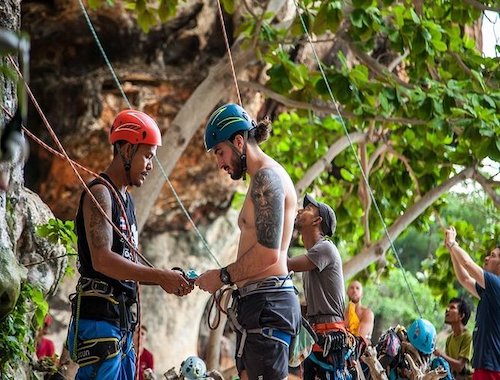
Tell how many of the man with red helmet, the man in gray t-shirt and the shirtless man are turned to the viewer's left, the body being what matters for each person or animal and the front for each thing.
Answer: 2

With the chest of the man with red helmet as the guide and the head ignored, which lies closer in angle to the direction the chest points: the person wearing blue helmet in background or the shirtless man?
the shirtless man

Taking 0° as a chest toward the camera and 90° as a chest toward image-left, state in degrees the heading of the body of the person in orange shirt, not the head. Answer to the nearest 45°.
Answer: approximately 45°

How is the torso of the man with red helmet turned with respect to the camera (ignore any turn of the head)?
to the viewer's right

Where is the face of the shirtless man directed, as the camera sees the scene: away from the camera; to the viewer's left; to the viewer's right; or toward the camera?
to the viewer's left

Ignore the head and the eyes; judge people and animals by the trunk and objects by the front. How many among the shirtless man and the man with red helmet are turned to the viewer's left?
1

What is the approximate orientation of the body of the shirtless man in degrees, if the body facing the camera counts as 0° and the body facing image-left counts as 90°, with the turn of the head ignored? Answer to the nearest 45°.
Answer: approximately 90°

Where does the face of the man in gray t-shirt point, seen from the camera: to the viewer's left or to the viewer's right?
to the viewer's left

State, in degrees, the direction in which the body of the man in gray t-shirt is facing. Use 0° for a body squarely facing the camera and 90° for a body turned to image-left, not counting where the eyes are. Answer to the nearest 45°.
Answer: approximately 90°

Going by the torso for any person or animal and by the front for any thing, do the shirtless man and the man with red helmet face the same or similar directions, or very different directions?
very different directions

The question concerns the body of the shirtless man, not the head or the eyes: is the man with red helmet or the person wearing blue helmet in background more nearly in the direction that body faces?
the man with red helmet
